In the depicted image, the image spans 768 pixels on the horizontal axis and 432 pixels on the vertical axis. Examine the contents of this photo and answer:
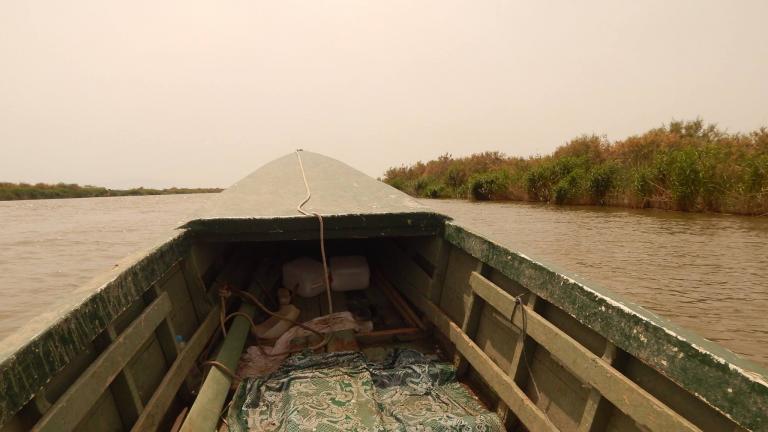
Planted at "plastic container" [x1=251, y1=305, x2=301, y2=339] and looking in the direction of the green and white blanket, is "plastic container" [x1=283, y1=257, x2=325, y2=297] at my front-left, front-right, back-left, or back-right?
back-left

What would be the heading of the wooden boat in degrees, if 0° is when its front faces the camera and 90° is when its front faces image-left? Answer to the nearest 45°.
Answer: approximately 180°
